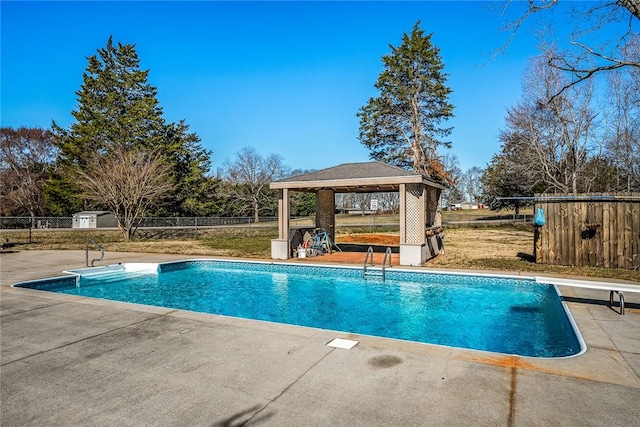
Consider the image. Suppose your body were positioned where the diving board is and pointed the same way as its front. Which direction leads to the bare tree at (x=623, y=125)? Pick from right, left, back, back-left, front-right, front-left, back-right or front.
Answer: right

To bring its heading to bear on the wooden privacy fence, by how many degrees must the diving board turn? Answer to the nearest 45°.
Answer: approximately 90° to its right

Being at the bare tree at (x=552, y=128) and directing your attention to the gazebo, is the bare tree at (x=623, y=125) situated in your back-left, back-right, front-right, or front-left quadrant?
back-left

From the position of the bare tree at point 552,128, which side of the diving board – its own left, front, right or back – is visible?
right

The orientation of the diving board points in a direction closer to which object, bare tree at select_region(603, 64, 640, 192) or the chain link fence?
the chain link fence

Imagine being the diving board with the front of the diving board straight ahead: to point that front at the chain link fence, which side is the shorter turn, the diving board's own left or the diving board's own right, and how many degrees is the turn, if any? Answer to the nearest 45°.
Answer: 0° — it already faces it

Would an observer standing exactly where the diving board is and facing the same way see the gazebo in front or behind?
in front

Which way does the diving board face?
to the viewer's left

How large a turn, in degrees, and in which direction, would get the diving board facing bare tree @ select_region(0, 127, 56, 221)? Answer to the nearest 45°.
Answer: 0° — it already faces it

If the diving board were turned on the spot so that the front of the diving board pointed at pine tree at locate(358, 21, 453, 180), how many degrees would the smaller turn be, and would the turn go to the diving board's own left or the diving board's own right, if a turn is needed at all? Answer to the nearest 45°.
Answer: approximately 45° to the diving board's own right
